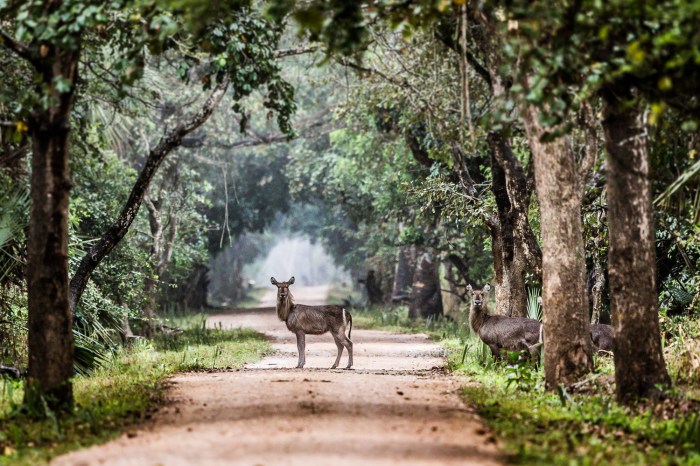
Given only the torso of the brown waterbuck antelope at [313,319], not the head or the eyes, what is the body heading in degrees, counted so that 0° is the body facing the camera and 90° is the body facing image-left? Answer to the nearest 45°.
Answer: approximately 90°

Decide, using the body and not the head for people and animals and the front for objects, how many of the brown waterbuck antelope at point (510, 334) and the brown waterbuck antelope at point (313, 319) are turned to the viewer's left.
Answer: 2

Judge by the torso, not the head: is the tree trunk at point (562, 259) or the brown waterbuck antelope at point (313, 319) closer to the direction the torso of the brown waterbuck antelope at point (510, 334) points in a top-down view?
the brown waterbuck antelope at point (313, 319)

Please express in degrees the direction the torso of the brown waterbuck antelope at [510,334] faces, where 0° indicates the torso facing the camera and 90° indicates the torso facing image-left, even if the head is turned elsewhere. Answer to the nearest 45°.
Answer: approximately 90°
